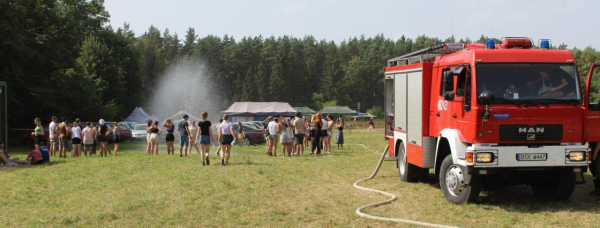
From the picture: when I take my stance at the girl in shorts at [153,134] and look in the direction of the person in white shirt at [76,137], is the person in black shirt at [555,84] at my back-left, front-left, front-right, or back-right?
back-left

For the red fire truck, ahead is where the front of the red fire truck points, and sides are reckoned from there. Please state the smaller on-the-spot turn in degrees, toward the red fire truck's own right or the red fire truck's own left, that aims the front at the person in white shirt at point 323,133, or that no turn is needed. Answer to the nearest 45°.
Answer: approximately 180°

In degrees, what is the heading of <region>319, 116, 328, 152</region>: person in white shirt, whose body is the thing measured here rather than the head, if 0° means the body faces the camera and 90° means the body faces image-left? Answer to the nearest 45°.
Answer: approximately 180°

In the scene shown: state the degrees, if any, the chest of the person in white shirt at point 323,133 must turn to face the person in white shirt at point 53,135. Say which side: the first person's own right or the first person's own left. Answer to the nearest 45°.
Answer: approximately 90° to the first person's own left

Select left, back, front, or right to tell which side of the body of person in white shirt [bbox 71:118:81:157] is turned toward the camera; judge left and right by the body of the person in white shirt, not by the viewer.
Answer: back

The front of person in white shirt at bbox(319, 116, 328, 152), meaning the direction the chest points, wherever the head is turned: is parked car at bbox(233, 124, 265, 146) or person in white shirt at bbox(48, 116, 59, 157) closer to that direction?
the parked car
